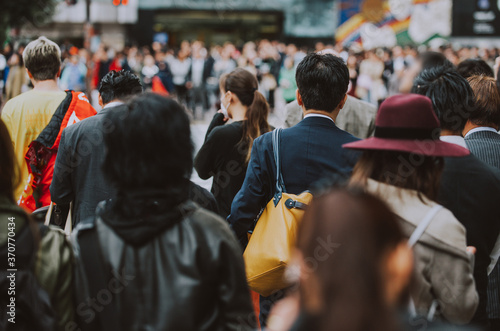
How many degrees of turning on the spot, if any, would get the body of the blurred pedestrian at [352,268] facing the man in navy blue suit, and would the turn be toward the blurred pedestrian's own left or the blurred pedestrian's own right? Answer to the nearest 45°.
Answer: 0° — they already face them

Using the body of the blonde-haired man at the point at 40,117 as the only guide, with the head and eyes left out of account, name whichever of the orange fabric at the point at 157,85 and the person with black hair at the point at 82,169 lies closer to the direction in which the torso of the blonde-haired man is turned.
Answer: the orange fabric

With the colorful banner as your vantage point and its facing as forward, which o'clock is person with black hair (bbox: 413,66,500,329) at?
The person with black hair is roughly at 12 o'clock from the colorful banner.

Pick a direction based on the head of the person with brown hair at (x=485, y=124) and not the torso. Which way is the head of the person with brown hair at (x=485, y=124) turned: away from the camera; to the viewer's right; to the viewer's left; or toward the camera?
away from the camera

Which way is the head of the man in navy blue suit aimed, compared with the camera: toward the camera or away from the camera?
away from the camera

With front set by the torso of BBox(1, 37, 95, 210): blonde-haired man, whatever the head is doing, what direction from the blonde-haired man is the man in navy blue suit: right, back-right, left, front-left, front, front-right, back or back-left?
back-right

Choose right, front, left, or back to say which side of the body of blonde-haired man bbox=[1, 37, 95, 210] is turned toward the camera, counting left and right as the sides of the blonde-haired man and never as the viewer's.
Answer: back

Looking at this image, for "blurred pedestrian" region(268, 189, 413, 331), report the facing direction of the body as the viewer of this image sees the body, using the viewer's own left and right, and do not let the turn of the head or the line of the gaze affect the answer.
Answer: facing away from the viewer

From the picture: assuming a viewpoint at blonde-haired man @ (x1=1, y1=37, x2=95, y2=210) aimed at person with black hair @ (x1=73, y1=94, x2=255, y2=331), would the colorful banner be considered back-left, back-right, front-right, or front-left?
back-left

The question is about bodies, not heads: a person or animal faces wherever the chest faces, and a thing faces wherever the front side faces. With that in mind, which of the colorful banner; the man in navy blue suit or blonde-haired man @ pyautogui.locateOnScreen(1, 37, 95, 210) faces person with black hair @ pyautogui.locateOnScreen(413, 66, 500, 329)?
the colorful banner

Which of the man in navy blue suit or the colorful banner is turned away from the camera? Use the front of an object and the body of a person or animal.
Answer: the man in navy blue suit

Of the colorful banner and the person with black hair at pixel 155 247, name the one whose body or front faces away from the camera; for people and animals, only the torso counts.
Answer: the person with black hair

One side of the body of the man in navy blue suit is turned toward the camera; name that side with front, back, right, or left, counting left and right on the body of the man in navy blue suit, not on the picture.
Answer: back

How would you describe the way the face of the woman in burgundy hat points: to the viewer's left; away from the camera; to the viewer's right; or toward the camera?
away from the camera

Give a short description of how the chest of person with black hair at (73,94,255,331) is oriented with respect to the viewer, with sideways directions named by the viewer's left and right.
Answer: facing away from the viewer

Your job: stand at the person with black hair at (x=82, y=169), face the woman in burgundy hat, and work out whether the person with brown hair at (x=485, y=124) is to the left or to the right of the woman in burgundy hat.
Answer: left

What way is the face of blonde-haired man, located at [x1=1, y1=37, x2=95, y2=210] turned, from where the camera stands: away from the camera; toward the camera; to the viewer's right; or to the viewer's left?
away from the camera
